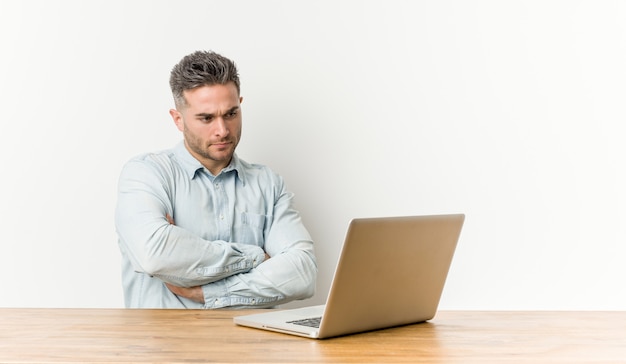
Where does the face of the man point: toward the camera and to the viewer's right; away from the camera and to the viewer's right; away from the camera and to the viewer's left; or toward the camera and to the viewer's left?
toward the camera and to the viewer's right

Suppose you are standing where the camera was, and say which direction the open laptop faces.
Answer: facing away from the viewer and to the left of the viewer

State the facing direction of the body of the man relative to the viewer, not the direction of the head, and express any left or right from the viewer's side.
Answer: facing the viewer and to the right of the viewer

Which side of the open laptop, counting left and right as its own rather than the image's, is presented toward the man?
front

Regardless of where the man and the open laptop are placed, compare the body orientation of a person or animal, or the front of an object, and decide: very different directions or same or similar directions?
very different directions
